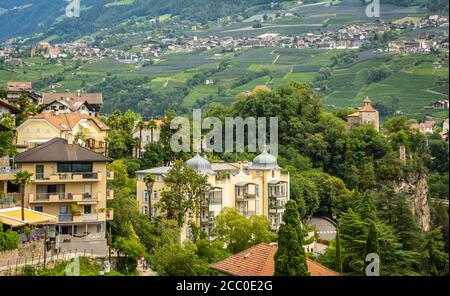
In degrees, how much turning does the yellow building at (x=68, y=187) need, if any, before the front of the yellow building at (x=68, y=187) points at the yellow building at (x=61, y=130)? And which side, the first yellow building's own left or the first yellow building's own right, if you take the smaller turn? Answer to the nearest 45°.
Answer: approximately 180°

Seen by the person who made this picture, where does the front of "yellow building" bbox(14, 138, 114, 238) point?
facing the viewer

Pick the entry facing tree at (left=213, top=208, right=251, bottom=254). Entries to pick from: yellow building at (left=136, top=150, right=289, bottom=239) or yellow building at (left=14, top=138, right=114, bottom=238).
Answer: yellow building at (left=136, top=150, right=289, bottom=239)

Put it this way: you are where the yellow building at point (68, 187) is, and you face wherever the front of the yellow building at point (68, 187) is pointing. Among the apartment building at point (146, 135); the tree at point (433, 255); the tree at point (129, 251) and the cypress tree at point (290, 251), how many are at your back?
1

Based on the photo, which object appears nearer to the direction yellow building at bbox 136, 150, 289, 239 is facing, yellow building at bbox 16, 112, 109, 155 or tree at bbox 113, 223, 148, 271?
the tree

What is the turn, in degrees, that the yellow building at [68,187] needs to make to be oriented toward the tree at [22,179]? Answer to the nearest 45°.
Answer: approximately 45° to its right

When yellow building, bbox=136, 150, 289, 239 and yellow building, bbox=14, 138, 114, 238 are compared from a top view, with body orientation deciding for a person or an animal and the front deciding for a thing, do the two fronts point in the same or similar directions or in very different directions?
same or similar directions

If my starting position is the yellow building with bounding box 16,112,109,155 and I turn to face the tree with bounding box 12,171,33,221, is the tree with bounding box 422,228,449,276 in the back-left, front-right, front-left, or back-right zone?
front-left

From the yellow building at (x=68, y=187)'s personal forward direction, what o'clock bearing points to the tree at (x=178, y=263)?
The tree is roughly at 11 o'clock from the yellow building.

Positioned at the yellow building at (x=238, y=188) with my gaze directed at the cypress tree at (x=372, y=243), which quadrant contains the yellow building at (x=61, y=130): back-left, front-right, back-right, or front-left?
back-right

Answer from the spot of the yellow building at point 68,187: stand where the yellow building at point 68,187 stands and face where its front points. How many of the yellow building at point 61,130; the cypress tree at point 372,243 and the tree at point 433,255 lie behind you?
1

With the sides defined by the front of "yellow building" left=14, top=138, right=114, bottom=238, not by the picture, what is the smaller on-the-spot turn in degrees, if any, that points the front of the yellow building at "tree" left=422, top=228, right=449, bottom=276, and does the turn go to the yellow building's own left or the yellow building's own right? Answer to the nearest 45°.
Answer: approximately 45° to the yellow building's own left

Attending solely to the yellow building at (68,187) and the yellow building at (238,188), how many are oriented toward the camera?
2

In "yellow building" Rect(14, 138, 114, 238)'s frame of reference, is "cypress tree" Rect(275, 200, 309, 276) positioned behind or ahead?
ahead
